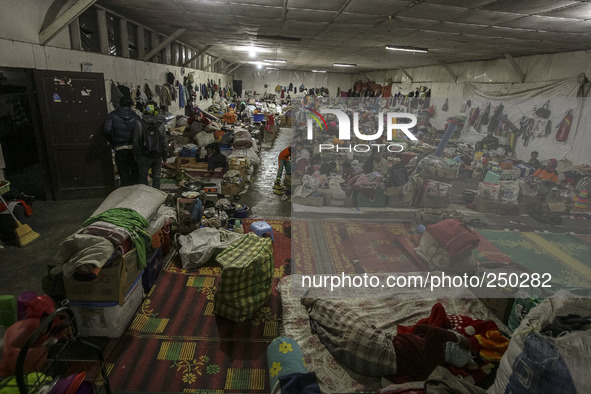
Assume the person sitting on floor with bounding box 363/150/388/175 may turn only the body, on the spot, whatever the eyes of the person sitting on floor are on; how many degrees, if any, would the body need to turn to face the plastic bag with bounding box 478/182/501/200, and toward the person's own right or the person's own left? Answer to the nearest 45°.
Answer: approximately 90° to the person's own left

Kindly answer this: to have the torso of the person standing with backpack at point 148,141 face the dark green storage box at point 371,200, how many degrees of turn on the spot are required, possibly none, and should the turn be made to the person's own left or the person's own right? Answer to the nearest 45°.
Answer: approximately 90° to the person's own right

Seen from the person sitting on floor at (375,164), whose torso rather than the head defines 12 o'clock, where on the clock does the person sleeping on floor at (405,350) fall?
The person sleeping on floor is roughly at 12 o'clock from the person sitting on floor.

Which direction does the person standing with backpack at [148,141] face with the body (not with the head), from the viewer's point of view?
away from the camera

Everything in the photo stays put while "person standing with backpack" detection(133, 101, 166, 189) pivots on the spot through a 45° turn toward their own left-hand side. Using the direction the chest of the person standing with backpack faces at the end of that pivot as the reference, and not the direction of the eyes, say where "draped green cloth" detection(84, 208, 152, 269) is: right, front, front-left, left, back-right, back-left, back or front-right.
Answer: back-left

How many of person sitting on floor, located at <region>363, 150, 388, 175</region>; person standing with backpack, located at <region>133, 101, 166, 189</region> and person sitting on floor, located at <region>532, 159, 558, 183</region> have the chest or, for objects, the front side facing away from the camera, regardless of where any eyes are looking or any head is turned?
1

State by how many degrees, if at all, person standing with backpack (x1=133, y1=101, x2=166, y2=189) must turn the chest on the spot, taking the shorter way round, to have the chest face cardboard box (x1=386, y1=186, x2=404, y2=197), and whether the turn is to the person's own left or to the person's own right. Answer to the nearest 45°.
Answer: approximately 90° to the person's own right

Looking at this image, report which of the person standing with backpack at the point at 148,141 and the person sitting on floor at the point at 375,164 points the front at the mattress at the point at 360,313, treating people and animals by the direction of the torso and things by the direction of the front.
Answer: the person sitting on floor

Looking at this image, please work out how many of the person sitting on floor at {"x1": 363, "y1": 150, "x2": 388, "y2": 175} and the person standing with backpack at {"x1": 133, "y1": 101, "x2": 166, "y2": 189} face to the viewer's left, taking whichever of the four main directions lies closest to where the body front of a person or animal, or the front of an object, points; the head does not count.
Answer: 0

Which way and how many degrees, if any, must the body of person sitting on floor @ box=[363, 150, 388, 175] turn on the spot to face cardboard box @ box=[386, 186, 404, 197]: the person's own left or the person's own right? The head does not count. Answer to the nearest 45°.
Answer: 0° — they already face it

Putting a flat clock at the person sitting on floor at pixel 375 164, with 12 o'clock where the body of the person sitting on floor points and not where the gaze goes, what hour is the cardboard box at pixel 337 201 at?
The cardboard box is roughly at 1 o'clock from the person sitting on floor.
